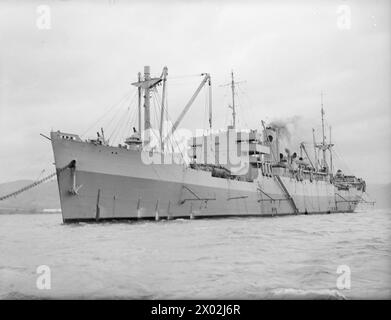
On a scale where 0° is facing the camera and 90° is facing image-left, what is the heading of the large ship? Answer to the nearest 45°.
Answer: approximately 45°
